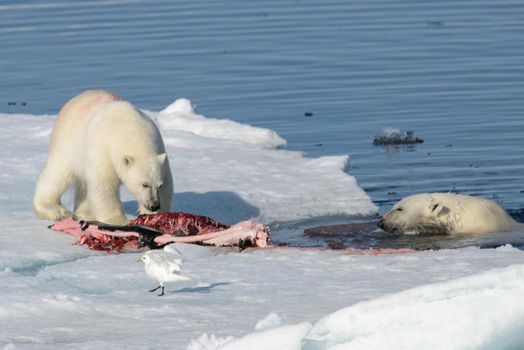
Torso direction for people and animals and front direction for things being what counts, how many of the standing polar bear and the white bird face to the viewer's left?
1

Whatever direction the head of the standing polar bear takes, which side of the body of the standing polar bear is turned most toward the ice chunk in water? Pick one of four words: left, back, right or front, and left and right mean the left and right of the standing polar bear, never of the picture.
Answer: left

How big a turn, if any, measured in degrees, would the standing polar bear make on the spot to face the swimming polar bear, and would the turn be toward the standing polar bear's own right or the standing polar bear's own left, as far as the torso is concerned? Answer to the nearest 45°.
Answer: approximately 45° to the standing polar bear's own left

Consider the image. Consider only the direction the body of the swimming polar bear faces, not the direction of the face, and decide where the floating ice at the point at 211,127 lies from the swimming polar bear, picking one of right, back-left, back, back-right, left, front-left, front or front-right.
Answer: front-right

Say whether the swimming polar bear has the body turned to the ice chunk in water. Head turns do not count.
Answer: no

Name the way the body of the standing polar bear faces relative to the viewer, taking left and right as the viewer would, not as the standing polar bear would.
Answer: facing the viewer and to the right of the viewer

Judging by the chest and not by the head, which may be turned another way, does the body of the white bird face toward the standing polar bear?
no

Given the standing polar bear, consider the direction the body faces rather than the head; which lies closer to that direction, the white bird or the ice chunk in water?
the white bird

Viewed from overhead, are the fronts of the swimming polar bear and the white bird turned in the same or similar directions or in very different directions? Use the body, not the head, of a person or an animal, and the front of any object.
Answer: same or similar directions

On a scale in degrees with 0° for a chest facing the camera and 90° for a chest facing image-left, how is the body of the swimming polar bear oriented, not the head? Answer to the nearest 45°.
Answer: approximately 90°

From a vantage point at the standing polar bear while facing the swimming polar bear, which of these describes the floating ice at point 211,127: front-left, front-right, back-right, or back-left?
front-left

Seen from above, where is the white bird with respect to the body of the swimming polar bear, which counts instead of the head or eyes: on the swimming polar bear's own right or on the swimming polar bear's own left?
on the swimming polar bear's own left

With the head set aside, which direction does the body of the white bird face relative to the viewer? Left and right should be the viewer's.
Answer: facing to the left of the viewer

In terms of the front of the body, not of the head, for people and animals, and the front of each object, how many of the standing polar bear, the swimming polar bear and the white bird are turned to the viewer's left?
2
